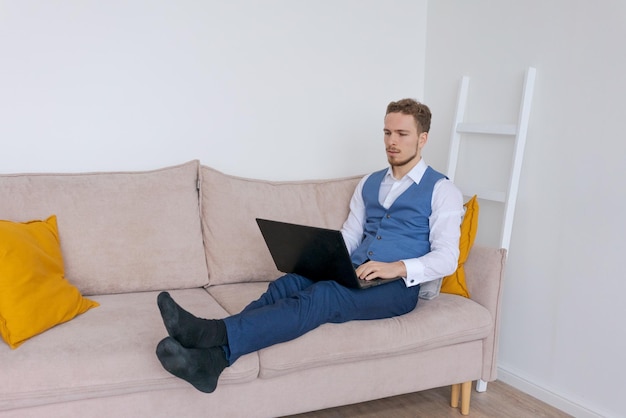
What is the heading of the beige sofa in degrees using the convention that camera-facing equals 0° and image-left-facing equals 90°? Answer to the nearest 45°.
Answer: approximately 0°

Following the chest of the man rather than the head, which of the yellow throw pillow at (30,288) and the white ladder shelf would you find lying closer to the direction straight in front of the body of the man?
the yellow throw pillow

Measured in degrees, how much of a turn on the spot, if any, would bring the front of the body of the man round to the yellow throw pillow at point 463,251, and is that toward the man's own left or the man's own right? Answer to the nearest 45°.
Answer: approximately 180°

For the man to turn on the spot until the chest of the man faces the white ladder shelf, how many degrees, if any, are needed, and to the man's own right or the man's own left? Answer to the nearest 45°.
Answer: approximately 180°
